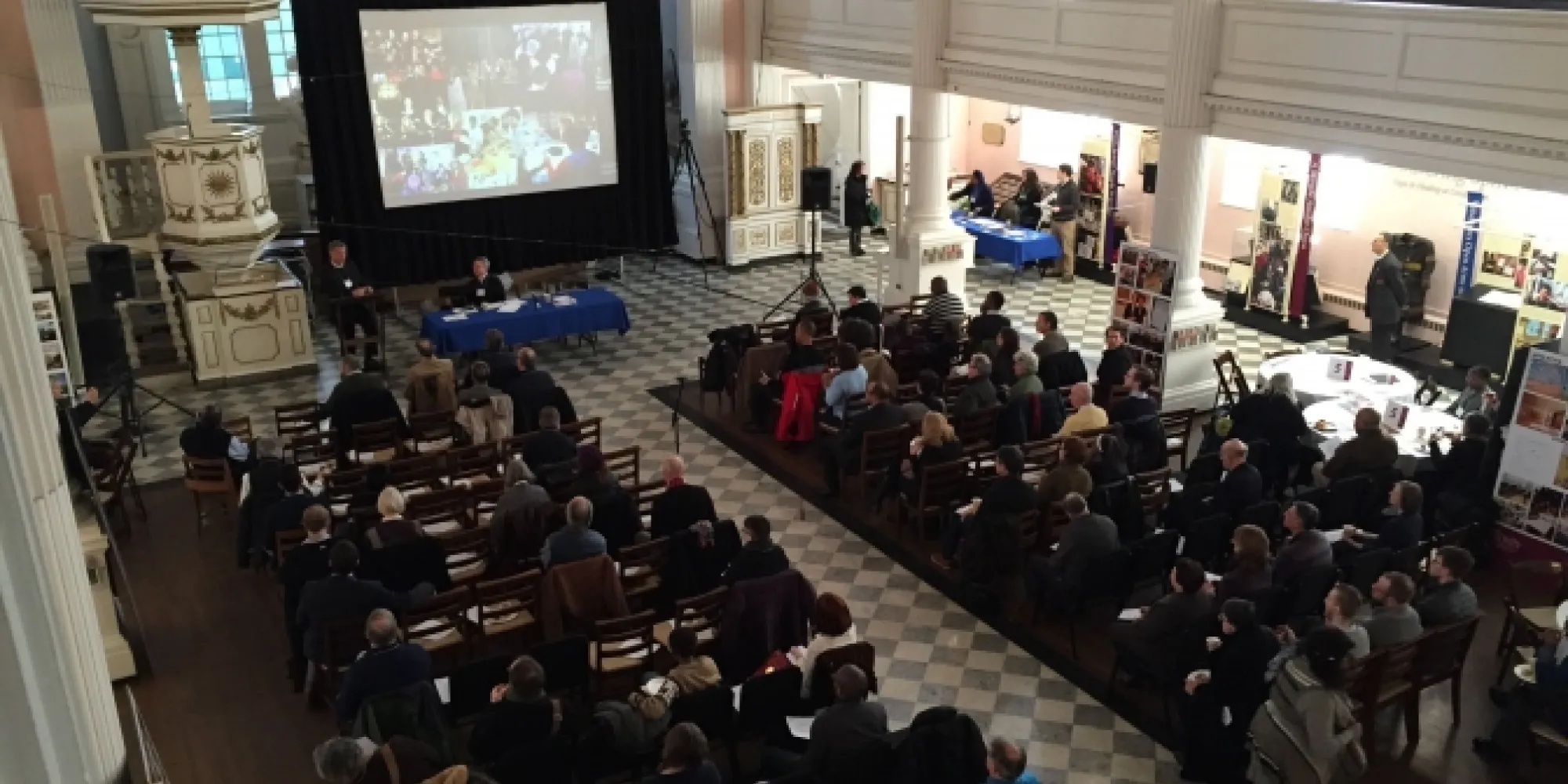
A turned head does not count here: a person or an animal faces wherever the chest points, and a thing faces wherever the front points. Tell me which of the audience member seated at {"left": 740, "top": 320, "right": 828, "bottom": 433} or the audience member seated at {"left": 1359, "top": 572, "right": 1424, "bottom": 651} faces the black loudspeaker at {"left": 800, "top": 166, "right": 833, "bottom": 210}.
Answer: the audience member seated at {"left": 1359, "top": 572, "right": 1424, "bottom": 651}

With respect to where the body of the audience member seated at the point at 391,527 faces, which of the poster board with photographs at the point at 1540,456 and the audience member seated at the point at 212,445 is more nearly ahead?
the audience member seated

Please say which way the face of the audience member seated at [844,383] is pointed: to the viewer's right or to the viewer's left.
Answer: to the viewer's left

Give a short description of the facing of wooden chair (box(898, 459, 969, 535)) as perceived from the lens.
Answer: facing away from the viewer and to the left of the viewer

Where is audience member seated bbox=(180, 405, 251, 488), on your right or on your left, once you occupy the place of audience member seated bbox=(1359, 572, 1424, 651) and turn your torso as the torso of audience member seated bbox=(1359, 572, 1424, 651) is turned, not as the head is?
on your left

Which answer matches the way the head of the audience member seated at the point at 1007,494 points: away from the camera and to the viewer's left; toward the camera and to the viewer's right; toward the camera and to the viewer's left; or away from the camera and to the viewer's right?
away from the camera and to the viewer's left

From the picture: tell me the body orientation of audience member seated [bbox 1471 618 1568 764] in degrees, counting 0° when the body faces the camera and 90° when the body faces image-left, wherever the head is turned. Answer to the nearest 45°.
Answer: approximately 90°

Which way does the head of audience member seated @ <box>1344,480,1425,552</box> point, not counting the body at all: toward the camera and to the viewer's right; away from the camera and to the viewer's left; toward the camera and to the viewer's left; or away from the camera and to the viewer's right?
away from the camera and to the viewer's left

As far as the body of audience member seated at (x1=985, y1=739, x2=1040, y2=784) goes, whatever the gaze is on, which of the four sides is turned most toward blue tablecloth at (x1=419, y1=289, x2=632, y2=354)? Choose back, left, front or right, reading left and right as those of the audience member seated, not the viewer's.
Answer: front

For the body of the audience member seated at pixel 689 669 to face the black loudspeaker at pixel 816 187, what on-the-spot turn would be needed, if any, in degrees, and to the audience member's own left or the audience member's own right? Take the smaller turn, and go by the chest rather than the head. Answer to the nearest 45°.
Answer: approximately 45° to the audience member's own right

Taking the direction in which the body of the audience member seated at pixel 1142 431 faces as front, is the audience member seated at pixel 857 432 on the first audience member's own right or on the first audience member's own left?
on the first audience member's own left

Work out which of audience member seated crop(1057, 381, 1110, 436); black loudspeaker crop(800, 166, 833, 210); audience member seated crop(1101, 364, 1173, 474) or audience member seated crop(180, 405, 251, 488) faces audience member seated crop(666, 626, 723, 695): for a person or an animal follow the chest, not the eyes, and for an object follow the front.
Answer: the black loudspeaker

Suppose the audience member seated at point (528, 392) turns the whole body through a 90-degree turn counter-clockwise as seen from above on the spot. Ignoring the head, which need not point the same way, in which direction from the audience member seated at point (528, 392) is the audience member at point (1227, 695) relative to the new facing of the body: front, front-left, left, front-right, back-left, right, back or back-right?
left

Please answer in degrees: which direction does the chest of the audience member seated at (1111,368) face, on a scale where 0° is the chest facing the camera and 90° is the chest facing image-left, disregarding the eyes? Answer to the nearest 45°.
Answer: approximately 90°

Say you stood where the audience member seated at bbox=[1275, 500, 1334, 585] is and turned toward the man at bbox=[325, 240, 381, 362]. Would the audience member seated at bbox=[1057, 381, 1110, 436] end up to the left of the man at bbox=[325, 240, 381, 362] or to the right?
right

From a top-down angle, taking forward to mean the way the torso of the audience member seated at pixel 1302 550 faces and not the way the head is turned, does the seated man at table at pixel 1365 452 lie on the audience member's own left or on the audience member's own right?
on the audience member's own right

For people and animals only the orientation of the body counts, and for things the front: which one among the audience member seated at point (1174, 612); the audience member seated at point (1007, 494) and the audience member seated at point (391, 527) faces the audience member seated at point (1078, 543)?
the audience member seated at point (1174, 612)

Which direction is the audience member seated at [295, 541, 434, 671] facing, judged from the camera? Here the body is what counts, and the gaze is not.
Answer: away from the camera

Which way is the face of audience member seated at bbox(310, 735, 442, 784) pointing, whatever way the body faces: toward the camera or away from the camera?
away from the camera

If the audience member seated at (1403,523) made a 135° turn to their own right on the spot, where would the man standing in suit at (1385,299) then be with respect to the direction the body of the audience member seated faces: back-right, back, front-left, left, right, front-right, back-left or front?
front-left

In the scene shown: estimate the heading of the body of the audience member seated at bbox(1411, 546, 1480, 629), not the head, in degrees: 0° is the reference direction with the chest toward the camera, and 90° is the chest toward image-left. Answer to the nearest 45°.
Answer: approximately 135°
